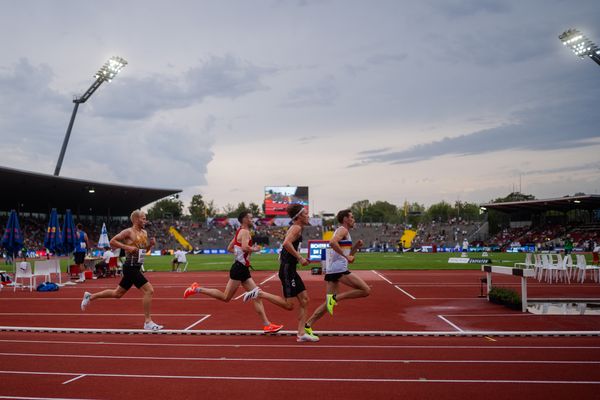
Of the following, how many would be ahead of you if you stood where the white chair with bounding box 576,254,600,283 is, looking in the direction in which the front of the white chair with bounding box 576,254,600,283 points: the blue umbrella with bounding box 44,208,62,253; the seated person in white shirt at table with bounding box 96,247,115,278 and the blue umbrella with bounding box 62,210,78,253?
0

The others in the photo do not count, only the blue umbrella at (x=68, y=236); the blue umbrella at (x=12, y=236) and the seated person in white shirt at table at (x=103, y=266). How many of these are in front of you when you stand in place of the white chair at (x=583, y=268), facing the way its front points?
0

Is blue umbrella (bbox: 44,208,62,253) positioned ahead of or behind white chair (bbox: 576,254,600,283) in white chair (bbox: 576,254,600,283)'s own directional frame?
behind

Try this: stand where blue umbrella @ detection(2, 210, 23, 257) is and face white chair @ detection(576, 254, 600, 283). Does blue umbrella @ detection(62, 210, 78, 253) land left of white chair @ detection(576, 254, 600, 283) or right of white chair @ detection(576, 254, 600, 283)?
left

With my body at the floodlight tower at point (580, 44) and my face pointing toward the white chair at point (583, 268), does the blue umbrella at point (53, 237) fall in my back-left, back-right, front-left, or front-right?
front-right
